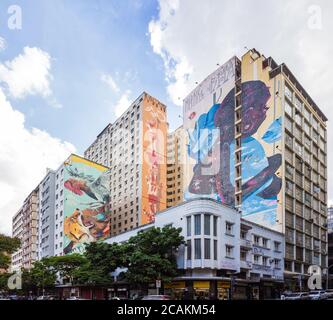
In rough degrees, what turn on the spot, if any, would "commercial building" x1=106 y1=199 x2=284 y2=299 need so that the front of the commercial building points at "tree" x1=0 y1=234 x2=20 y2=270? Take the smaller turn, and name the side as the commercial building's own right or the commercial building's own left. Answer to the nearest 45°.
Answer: approximately 90° to the commercial building's own right

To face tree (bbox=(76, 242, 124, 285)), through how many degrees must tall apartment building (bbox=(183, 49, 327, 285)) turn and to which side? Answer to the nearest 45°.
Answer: approximately 90° to its right

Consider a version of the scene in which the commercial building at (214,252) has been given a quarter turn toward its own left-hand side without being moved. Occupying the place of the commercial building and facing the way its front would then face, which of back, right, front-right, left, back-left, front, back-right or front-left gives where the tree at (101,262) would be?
back

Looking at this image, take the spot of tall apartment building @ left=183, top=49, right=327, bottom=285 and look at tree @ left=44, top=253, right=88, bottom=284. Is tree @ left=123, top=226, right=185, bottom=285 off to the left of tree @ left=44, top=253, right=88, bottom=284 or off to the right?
left

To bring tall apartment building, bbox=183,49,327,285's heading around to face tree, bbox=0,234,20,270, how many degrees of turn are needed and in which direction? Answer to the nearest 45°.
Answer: approximately 90° to its right

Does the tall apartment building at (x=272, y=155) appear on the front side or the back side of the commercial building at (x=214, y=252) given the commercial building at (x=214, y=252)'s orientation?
on the back side

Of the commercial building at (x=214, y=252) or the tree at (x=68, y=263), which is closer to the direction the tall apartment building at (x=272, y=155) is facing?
the commercial building

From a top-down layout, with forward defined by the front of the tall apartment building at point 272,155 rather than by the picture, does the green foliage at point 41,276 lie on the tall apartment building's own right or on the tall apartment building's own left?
on the tall apartment building's own right

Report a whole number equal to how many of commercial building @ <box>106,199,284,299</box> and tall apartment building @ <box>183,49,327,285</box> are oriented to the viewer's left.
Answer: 0

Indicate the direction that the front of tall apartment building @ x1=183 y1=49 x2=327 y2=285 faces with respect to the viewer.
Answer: facing the viewer and to the right of the viewer

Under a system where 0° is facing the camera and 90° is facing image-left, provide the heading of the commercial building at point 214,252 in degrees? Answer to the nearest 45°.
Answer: approximately 0°
